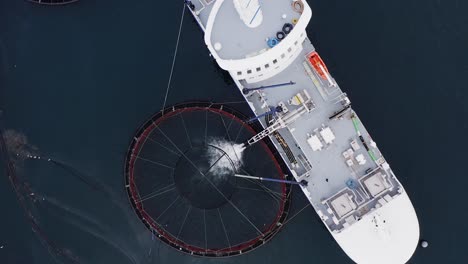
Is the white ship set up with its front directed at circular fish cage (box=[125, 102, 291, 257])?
no

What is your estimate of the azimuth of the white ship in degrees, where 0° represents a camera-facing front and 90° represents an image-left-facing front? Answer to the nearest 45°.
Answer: approximately 315°
